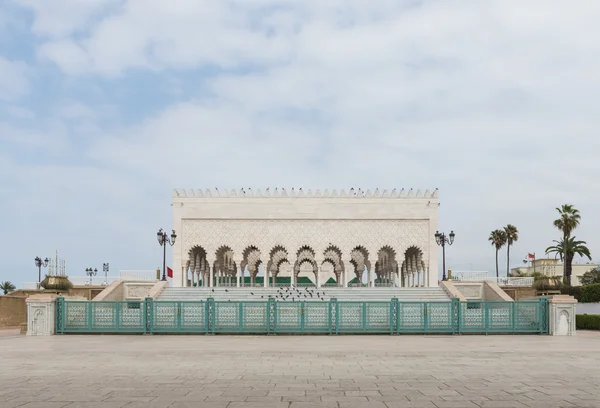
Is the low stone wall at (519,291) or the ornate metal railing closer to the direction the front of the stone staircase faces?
the ornate metal railing

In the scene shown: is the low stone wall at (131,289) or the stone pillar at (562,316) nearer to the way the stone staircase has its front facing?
the stone pillar

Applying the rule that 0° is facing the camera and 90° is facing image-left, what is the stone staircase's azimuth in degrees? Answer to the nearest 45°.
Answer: approximately 0°

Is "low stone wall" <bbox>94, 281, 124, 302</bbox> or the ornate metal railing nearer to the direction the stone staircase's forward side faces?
the ornate metal railing

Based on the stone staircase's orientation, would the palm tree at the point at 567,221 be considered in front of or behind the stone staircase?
behind

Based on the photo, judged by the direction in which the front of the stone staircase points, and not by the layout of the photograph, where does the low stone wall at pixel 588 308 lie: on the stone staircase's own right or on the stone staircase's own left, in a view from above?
on the stone staircase's own left

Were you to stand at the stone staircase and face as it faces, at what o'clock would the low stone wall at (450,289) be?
The low stone wall is roughly at 9 o'clock from the stone staircase.

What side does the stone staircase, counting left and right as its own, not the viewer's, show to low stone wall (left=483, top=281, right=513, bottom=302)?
left

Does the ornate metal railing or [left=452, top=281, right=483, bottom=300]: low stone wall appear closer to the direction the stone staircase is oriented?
the ornate metal railing

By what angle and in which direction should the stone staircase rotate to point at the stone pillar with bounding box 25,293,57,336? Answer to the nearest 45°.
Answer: approximately 45° to its right

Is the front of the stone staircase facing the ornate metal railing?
yes

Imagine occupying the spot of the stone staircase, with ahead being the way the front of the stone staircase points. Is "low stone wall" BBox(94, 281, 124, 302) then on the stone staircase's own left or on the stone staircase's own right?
on the stone staircase's own right
